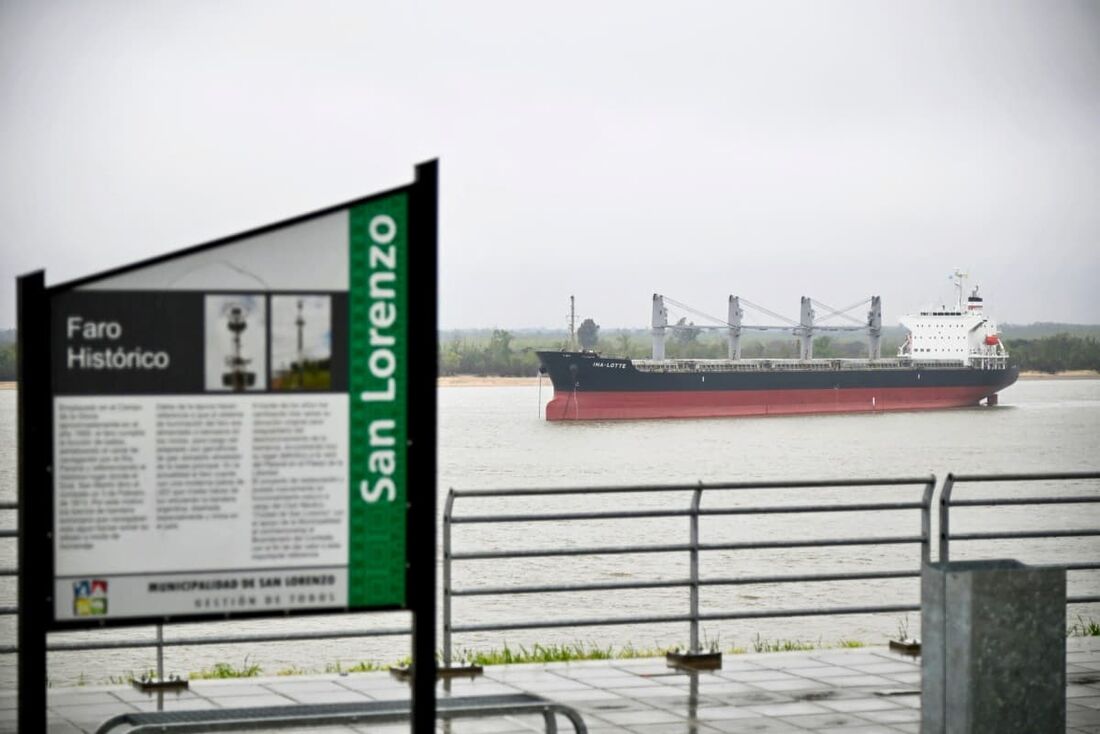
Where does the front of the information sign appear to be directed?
toward the camera

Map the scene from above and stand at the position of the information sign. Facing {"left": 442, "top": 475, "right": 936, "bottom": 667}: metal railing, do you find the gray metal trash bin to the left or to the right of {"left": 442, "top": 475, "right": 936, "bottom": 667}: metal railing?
right

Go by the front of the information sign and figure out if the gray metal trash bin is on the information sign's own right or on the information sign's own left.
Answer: on the information sign's own left

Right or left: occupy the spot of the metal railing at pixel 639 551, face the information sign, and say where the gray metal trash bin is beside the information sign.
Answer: left

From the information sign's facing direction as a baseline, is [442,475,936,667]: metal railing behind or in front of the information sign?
behind
